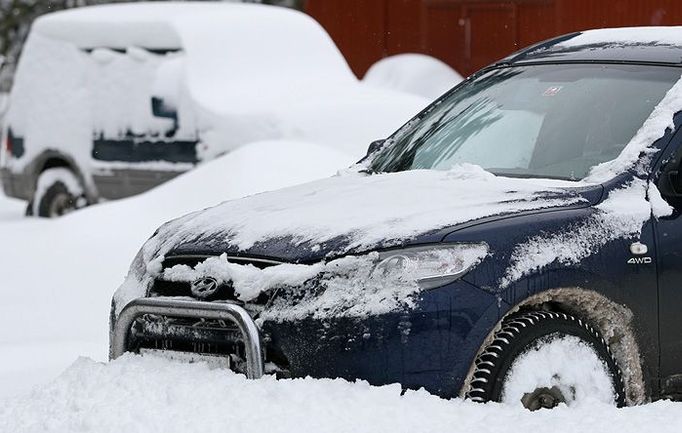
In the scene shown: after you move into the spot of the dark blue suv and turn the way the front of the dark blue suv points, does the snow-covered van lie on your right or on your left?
on your right

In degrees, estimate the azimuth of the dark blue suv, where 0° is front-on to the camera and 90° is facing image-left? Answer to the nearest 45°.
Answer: approximately 45°
